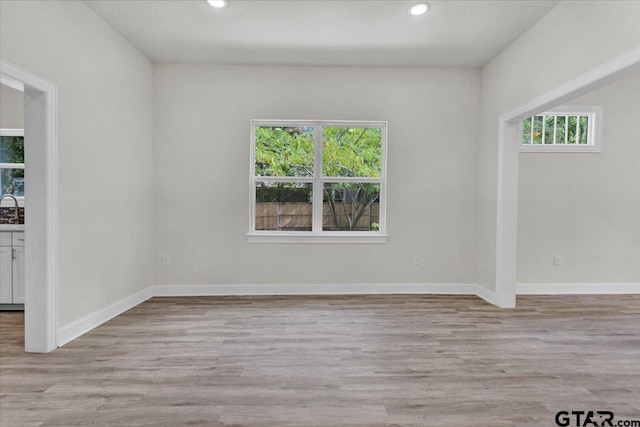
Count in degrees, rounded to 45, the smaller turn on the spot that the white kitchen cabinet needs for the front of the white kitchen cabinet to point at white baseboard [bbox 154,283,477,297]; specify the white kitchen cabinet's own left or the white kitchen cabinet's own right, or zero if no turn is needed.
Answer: approximately 45° to the white kitchen cabinet's own left

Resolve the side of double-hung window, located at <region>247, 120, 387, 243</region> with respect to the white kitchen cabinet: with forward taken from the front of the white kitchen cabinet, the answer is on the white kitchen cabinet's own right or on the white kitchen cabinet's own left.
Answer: on the white kitchen cabinet's own left

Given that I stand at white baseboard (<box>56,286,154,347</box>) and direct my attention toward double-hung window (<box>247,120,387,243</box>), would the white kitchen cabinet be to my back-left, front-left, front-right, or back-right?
back-left

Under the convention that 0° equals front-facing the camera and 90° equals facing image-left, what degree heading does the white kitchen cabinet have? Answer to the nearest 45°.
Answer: approximately 0°

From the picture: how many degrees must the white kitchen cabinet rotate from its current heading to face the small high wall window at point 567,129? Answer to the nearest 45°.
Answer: approximately 45° to its left

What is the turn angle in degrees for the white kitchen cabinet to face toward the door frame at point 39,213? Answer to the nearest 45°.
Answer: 0° — it already faces it

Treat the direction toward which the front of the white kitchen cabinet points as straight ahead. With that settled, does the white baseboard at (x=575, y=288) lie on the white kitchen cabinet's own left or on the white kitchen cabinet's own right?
on the white kitchen cabinet's own left
